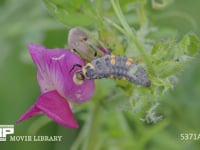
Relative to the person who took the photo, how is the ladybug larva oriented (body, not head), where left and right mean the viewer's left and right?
facing to the left of the viewer
